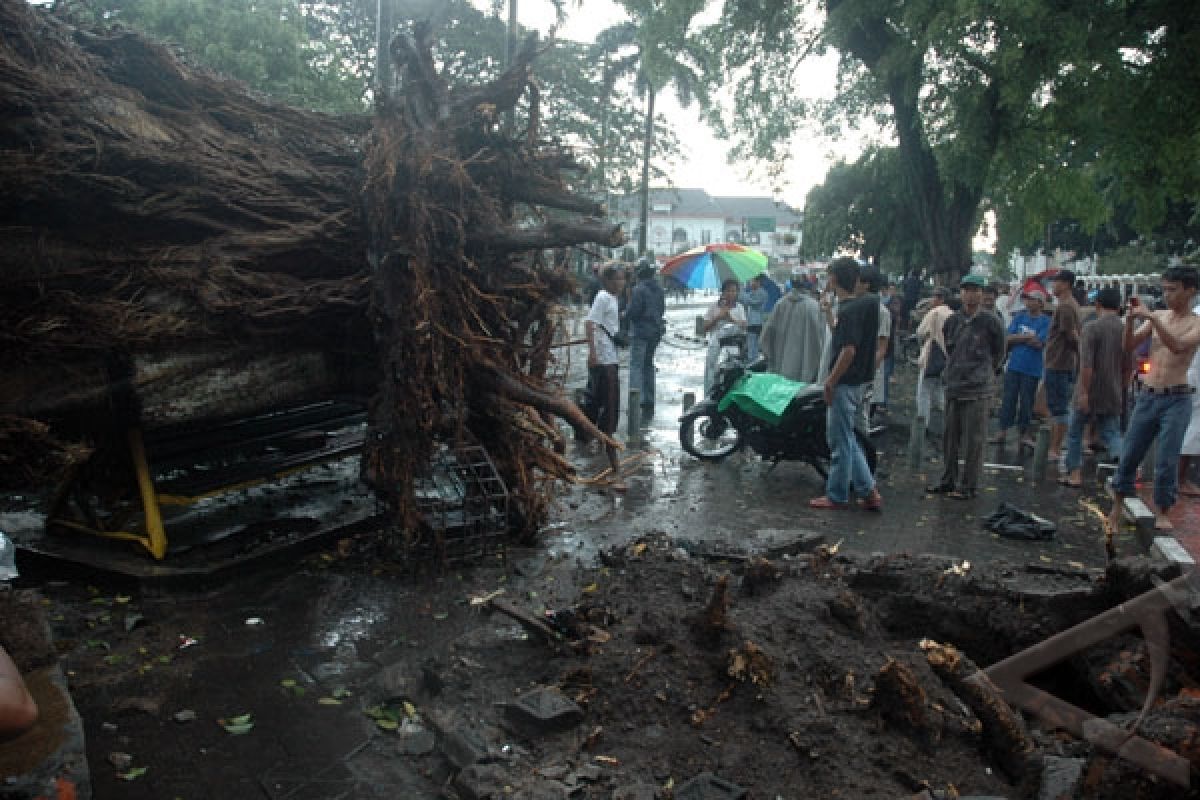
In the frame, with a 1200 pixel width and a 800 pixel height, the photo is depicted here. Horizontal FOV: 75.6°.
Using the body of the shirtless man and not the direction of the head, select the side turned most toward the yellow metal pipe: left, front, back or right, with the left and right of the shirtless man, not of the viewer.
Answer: front

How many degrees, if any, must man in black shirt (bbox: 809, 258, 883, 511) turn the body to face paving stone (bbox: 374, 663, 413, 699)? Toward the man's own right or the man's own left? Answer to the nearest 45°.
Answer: approximately 45° to the man's own left

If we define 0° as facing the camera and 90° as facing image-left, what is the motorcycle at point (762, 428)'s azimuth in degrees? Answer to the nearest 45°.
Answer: approximately 90°

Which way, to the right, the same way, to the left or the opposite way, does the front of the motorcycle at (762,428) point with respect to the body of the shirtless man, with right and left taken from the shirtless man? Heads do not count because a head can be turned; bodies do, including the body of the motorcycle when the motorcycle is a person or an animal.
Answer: the same way

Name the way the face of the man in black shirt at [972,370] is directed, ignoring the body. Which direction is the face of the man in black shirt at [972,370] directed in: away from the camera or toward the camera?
toward the camera

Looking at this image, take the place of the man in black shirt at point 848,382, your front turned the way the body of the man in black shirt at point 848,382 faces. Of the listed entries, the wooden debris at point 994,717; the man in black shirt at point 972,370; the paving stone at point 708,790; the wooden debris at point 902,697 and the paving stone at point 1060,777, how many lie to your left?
4

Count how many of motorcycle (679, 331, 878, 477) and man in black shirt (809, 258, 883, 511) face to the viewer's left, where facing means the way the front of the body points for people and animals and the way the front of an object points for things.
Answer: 2

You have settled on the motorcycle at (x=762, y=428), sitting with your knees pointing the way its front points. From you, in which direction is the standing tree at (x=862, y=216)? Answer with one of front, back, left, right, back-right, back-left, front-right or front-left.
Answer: right

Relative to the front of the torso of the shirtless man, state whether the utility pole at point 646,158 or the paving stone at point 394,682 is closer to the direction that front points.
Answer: the paving stone

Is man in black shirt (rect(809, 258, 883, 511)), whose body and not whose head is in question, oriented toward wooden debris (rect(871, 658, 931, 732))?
no

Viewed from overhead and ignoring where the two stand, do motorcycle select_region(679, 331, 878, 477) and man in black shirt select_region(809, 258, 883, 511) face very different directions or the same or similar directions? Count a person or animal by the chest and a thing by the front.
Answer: same or similar directions

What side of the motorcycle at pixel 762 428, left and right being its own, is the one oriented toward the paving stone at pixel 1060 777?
left

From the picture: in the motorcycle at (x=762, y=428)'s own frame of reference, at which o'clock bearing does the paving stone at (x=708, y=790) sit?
The paving stone is roughly at 9 o'clock from the motorcycle.

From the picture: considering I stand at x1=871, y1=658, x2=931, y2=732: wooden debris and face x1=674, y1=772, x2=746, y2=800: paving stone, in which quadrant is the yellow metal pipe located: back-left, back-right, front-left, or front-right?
front-right

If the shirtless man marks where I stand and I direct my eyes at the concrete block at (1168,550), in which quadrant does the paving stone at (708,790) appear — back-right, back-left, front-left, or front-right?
front-right

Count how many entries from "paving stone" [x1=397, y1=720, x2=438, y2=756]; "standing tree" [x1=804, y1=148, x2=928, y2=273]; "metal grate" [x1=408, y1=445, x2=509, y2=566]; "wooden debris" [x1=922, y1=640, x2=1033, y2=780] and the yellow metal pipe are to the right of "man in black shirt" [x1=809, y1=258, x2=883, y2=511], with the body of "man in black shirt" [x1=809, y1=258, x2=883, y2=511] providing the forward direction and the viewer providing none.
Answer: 1

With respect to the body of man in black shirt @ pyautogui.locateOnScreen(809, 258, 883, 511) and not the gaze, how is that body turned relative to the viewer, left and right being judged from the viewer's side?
facing to the left of the viewer

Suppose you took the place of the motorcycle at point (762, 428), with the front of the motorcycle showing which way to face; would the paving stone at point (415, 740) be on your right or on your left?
on your left

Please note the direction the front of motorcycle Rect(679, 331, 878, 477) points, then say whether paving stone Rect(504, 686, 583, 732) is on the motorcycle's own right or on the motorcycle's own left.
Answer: on the motorcycle's own left
